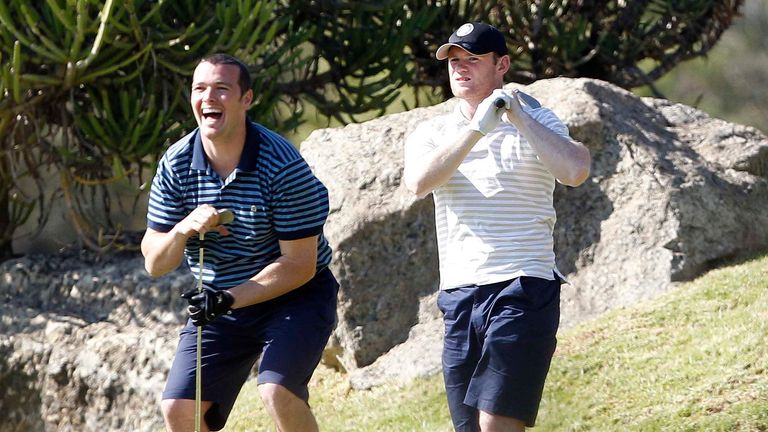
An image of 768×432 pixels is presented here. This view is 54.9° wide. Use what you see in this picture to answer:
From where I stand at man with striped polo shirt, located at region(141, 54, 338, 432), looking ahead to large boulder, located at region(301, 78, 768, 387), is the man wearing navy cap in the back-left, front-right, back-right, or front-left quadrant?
front-right

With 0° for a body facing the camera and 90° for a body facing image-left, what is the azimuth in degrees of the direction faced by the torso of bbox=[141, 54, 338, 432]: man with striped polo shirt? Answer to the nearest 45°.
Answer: approximately 45°

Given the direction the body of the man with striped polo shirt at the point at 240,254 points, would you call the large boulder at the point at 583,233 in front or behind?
behind

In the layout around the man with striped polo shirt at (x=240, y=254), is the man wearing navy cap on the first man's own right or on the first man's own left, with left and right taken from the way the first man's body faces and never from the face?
on the first man's own left

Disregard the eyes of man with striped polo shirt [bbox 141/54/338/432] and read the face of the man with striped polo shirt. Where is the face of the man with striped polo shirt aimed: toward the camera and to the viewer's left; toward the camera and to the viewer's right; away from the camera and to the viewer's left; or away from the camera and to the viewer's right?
toward the camera and to the viewer's left
